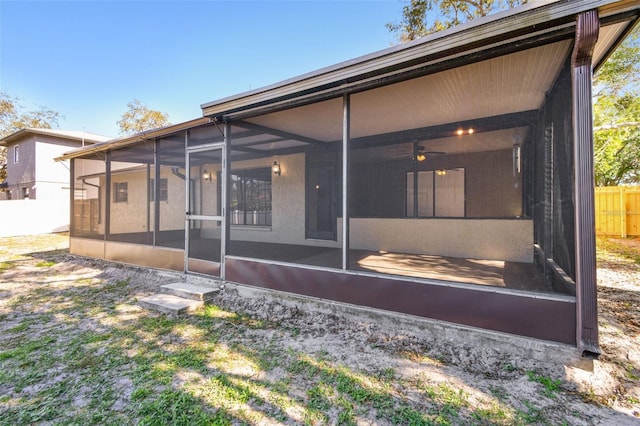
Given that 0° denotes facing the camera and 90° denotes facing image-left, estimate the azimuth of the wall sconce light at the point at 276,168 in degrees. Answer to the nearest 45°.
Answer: approximately 45°

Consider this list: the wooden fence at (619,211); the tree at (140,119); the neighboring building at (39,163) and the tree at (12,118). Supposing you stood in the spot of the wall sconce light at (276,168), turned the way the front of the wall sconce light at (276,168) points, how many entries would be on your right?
3

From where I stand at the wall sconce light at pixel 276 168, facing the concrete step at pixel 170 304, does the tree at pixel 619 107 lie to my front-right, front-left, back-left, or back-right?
back-left

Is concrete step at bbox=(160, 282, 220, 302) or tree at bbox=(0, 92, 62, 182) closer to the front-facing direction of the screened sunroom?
the concrete step

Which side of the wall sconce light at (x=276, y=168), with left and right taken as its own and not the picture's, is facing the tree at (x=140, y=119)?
right

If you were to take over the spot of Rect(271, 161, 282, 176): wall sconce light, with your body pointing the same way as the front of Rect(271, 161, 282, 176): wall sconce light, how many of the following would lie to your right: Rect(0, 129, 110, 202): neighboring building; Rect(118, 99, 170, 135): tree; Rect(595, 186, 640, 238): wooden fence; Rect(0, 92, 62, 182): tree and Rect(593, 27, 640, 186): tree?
3

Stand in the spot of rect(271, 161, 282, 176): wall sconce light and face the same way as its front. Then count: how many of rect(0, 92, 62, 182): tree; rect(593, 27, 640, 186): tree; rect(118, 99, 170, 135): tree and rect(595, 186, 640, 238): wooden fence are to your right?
2

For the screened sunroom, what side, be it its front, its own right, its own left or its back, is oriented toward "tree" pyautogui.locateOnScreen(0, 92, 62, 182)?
right

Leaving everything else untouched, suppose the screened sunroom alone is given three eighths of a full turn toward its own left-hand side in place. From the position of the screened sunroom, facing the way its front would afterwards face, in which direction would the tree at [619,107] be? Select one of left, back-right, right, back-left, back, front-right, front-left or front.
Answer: front-left

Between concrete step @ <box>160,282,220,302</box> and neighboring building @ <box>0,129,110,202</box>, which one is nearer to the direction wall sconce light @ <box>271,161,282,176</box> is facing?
the concrete step

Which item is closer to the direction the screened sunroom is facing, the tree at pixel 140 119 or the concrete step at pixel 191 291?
the concrete step

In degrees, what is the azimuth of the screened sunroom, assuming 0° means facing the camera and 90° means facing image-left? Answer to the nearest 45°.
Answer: approximately 45°

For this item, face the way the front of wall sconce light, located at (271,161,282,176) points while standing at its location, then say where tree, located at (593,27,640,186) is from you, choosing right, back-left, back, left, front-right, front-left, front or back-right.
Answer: back-left

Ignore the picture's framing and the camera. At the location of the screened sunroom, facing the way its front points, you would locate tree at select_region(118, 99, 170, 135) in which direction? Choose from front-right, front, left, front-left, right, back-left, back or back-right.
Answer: right
